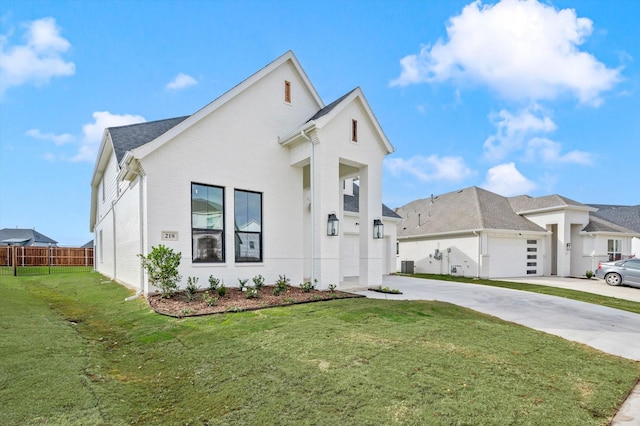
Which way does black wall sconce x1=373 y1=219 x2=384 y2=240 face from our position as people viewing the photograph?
facing the viewer and to the right of the viewer

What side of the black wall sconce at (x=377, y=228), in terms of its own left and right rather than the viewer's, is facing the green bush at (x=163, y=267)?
right

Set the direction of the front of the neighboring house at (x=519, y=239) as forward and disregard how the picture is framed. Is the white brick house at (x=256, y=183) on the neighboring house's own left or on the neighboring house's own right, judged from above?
on the neighboring house's own right

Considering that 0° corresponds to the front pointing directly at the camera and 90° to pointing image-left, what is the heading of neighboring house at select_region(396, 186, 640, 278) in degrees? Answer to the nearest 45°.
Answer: approximately 315°

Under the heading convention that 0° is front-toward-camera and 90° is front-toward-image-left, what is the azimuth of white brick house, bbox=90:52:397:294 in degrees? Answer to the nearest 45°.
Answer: approximately 315°

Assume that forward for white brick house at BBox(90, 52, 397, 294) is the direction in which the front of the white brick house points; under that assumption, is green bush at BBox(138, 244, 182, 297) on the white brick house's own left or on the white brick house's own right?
on the white brick house's own right

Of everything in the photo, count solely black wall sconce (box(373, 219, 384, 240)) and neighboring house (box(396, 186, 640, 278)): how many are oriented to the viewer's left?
0

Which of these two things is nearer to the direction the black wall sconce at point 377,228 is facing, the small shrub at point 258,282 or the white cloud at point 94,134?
the small shrub

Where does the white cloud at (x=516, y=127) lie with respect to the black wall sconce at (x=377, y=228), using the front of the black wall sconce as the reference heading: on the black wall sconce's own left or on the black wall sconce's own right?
on the black wall sconce's own left
